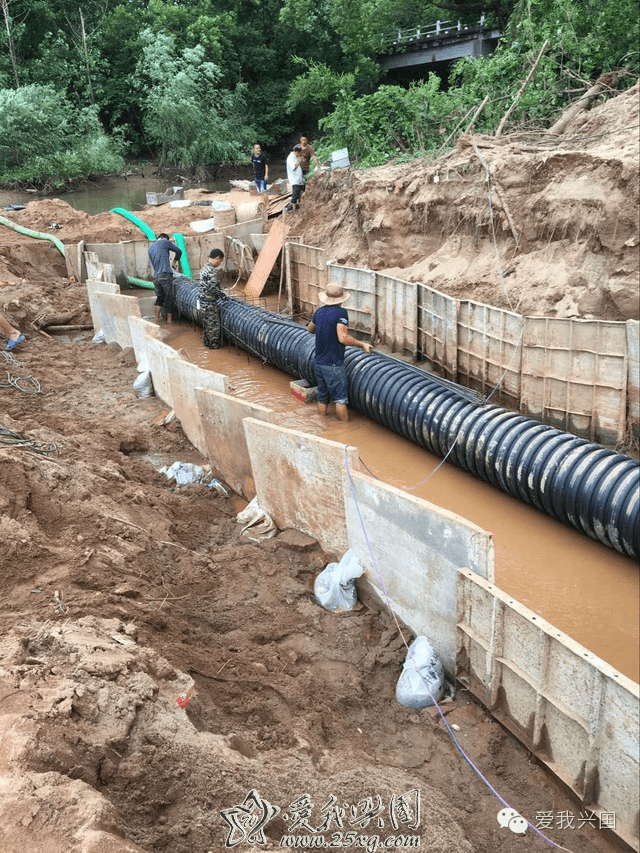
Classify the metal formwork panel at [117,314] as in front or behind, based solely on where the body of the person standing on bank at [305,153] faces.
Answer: in front

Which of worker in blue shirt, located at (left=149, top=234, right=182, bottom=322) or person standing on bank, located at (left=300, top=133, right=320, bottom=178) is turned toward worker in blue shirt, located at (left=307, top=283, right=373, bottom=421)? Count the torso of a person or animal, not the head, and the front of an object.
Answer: the person standing on bank

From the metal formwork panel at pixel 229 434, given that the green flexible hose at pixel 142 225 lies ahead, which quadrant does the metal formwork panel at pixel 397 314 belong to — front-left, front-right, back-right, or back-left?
front-right

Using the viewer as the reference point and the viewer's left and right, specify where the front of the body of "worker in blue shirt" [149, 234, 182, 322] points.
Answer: facing away from the viewer and to the right of the viewer

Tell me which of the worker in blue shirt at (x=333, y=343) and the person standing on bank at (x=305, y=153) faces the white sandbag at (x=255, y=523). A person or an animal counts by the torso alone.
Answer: the person standing on bank

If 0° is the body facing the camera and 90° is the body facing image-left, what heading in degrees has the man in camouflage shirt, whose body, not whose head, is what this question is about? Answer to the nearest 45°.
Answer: approximately 270°

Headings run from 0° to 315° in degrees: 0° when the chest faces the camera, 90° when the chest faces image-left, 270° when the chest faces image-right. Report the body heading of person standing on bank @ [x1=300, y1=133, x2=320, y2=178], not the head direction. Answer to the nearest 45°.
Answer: approximately 0°

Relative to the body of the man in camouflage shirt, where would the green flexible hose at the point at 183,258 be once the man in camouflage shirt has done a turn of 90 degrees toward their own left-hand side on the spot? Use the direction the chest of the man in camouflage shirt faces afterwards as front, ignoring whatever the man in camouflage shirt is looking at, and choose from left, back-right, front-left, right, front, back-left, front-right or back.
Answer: front

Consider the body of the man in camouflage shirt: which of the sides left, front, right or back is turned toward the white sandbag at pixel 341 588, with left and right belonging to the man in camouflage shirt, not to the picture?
right

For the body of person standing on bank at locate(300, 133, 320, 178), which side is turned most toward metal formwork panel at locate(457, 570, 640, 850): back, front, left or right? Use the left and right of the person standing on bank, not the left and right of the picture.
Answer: front

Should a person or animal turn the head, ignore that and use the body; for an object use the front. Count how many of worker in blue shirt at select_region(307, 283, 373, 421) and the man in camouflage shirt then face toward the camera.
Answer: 0

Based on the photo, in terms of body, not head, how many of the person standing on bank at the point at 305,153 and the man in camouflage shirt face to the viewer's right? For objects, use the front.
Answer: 1

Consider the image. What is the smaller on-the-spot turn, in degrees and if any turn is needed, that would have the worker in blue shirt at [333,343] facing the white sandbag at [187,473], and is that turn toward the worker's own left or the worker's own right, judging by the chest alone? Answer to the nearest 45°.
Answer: approximately 135° to the worker's own left
